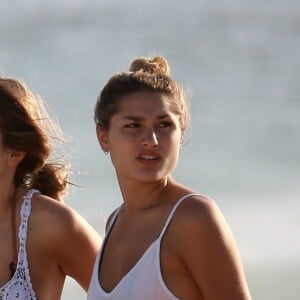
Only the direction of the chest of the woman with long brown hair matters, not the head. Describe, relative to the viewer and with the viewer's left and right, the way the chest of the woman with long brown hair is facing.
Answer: facing the viewer and to the left of the viewer

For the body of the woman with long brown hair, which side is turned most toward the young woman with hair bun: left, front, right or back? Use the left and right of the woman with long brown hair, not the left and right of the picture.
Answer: left

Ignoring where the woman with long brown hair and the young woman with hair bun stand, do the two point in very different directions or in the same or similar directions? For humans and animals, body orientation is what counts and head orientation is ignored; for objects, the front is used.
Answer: same or similar directions

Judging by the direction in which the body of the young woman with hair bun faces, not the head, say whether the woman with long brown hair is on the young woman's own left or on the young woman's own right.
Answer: on the young woman's own right

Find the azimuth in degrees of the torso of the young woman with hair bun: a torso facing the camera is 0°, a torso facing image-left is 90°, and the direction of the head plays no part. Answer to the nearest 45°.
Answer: approximately 45°

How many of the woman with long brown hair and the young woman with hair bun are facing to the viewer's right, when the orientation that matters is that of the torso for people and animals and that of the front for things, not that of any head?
0

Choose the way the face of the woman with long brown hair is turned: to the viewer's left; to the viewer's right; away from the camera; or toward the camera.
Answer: to the viewer's left
